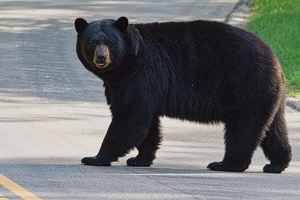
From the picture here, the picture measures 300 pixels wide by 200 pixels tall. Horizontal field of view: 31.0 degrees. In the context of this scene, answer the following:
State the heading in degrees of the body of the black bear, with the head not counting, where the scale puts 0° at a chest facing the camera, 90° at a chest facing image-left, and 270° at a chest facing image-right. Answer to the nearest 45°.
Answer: approximately 90°
